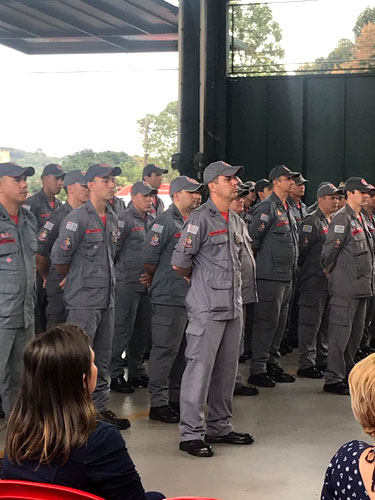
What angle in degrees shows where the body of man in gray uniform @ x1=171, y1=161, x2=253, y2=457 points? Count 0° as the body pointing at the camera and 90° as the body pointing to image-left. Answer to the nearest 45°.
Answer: approximately 315°

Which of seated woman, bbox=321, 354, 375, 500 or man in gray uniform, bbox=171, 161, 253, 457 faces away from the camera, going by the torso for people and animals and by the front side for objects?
the seated woman

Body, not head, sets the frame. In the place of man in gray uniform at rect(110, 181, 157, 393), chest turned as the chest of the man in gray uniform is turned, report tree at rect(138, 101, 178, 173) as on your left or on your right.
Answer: on your left

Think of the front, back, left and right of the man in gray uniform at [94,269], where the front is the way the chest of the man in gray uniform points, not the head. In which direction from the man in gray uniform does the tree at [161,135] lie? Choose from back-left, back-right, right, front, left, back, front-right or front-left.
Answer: back-left

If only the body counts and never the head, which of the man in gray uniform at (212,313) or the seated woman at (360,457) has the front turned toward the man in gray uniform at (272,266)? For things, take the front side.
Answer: the seated woman

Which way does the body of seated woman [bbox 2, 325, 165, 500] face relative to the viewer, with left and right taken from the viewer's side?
facing away from the viewer and to the right of the viewer

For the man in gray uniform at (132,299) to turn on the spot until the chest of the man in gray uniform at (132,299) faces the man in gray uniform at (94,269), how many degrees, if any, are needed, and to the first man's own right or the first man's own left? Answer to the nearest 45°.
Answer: approximately 45° to the first man's own right

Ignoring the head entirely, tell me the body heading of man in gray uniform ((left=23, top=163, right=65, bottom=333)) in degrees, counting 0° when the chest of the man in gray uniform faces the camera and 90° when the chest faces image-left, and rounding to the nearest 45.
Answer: approximately 315°

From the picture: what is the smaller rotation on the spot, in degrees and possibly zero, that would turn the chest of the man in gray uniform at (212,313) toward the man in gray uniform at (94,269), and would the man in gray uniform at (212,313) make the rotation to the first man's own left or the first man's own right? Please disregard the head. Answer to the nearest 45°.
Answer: approximately 135° to the first man's own right

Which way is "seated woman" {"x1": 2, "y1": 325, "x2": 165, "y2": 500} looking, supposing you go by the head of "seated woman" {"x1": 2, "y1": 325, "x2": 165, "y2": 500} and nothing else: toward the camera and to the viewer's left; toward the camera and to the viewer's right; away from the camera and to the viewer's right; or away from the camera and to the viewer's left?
away from the camera and to the viewer's right

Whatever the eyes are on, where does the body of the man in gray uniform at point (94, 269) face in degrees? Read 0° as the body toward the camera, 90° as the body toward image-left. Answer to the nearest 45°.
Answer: approximately 315°

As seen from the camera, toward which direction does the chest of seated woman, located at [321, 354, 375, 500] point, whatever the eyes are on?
away from the camera
